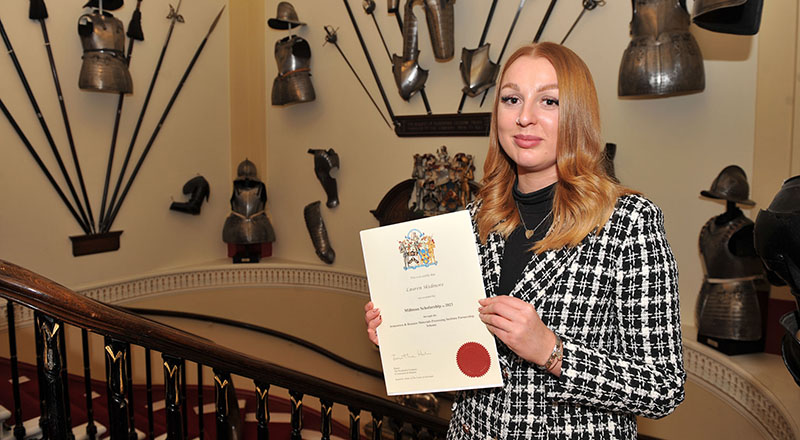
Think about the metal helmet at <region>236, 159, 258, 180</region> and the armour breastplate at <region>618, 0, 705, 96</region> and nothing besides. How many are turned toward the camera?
2

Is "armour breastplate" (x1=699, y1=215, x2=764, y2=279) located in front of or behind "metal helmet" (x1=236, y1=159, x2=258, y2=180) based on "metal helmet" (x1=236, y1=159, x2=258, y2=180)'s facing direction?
in front

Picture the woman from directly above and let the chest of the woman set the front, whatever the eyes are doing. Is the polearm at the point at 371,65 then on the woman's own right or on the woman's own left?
on the woman's own right

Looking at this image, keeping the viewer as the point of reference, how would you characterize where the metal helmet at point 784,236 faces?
facing the viewer and to the left of the viewer

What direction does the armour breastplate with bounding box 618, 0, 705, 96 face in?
toward the camera

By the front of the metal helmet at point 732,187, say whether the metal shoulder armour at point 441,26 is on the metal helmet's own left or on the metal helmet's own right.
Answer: on the metal helmet's own right

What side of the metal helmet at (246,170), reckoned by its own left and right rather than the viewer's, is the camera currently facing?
front

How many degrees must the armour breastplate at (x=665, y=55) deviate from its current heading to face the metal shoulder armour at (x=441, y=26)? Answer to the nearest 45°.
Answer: approximately 135° to its right

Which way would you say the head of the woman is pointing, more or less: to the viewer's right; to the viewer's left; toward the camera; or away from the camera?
toward the camera

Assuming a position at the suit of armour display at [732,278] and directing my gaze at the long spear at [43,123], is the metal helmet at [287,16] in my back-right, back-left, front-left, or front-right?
front-right

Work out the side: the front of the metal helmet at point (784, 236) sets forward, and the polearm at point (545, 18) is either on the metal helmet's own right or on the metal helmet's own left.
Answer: on the metal helmet's own right
